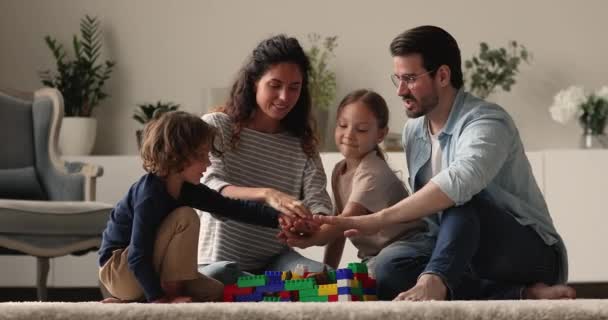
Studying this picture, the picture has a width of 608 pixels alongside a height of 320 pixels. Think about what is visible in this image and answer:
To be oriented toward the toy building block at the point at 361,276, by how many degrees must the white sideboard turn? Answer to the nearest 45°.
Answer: approximately 45° to its right

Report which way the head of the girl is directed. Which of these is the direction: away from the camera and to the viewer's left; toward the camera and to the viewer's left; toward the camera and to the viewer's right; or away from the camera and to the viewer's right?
toward the camera and to the viewer's left

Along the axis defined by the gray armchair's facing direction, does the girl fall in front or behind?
in front

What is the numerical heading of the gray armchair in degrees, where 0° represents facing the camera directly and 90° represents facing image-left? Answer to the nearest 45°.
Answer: approximately 315°

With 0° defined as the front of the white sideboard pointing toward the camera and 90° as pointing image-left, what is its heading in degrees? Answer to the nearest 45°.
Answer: approximately 0°

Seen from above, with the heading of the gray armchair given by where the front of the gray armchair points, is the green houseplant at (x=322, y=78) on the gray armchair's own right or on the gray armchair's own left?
on the gray armchair's own left

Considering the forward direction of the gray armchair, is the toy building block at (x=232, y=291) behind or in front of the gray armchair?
in front

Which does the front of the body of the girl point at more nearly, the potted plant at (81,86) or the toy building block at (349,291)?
the toy building block

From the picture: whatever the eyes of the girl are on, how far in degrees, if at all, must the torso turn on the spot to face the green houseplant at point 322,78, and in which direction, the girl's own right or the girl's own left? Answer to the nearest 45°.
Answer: approximately 135° to the girl's own right

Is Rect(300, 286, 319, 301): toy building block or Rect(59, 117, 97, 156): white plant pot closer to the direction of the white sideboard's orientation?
the toy building block

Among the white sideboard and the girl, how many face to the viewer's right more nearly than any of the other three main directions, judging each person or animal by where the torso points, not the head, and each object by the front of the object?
0

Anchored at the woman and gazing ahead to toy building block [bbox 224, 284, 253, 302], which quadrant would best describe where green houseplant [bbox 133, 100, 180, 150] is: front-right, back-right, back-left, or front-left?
back-right

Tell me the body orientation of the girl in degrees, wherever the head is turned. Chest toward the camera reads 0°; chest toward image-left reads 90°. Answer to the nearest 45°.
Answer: approximately 45°
